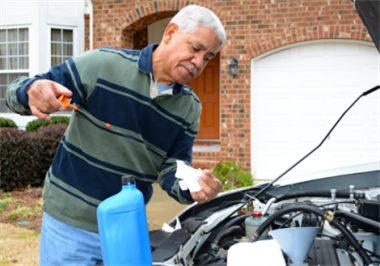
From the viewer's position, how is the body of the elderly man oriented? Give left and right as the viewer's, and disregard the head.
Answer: facing the viewer and to the right of the viewer

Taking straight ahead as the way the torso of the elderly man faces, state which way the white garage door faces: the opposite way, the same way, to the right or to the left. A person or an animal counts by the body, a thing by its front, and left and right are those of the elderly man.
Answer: to the right

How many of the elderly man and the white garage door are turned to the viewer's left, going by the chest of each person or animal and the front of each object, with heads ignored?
0

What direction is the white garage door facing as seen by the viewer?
toward the camera

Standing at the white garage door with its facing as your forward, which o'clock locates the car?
The car is roughly at 12 o'clock from the white garage door.

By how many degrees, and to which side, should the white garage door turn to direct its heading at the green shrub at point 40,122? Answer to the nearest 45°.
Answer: approximately 90° to its right

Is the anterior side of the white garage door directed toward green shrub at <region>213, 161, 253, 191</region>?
no

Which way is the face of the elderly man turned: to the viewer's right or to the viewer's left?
to the viewer's right

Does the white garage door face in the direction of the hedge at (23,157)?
no

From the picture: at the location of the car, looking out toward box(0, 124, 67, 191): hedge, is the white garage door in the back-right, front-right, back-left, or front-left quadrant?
front-right

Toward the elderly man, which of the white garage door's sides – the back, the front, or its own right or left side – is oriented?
front

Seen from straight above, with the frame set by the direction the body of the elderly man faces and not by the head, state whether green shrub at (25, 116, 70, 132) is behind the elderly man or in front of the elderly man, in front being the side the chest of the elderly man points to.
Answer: behind

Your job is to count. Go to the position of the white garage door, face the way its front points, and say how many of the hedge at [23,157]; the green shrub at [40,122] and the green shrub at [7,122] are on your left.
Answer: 0
